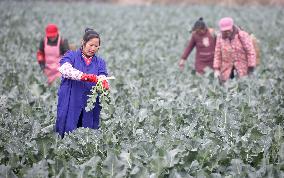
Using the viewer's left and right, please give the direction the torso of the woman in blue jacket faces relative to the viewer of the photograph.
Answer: facing the viewer and to the right of the viewer

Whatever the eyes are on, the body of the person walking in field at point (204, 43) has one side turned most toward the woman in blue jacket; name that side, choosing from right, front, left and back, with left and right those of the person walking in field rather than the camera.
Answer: front

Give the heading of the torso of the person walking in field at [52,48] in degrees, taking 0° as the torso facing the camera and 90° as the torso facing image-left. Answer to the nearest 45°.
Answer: approximately 0°

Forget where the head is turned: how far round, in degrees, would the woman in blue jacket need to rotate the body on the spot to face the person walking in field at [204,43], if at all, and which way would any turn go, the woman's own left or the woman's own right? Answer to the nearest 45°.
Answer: approximately 90° to the woman's own left

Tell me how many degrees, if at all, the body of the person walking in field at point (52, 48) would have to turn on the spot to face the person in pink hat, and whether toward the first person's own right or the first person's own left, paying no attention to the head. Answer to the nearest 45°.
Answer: approximately 90° to the first person's own left

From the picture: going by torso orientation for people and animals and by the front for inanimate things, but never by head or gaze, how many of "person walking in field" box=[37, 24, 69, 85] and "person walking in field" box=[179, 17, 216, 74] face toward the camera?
2

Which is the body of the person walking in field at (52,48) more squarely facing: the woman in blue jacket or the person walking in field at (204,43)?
the woman in blue jacket

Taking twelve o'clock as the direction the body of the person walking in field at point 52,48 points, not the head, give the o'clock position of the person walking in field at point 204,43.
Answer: the person walking in field at point 204,43 is roughly at 9 o'clock from the person walking in field at point 52,48.

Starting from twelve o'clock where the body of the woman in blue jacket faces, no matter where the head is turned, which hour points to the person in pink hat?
The person in pink hat is roughly at 9 o'clock from the woman in blue jacket.
